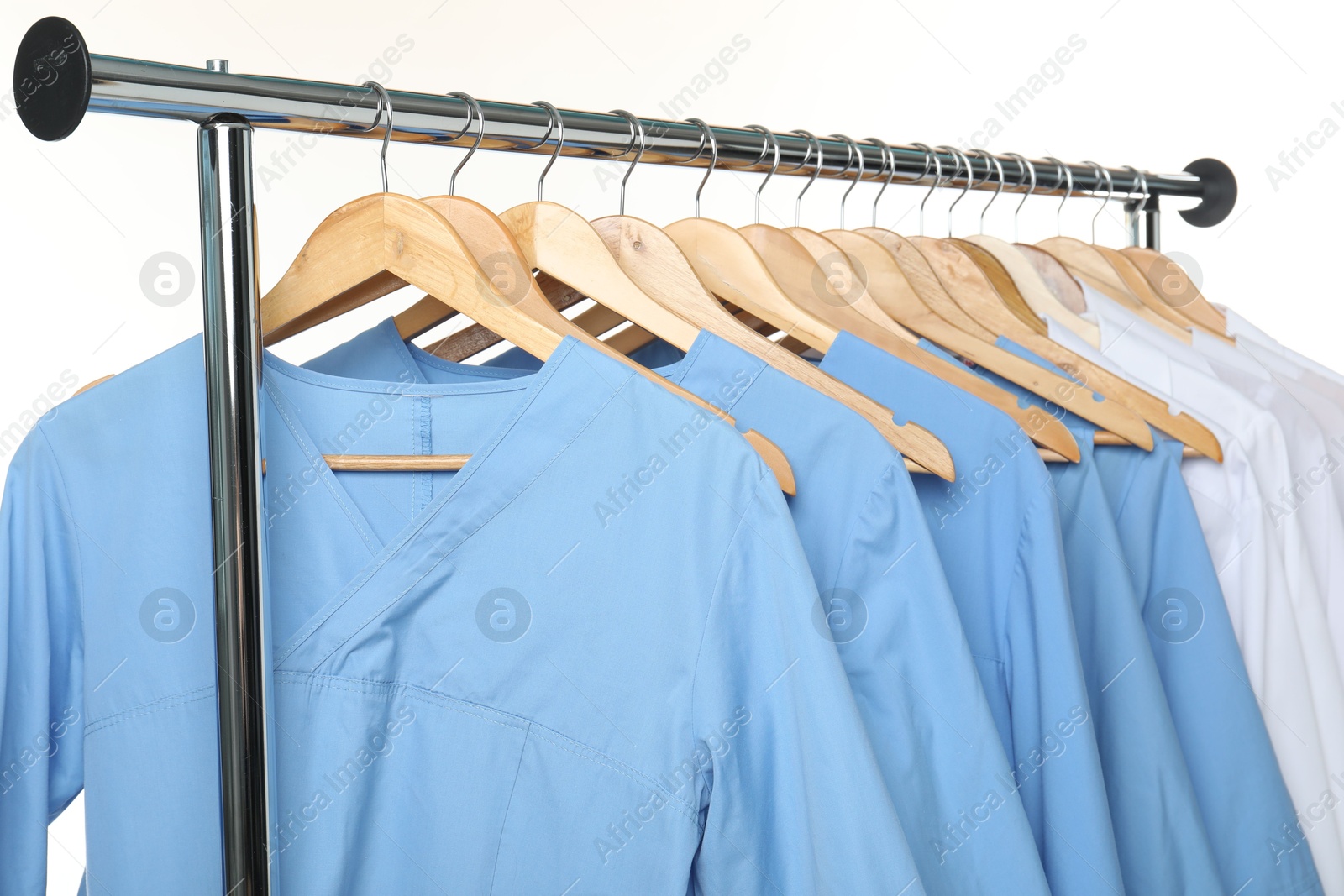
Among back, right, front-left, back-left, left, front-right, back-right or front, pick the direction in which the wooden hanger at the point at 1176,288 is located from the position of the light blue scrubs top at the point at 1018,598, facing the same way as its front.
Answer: back-right

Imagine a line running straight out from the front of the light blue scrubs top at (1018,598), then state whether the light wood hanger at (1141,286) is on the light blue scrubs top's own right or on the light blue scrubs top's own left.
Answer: on the light blue scrubs top's own right

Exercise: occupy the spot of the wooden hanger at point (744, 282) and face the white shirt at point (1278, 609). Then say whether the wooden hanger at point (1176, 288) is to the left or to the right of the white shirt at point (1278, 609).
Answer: left

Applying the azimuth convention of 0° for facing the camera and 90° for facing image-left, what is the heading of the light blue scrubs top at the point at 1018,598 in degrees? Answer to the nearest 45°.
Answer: approximately 45°
